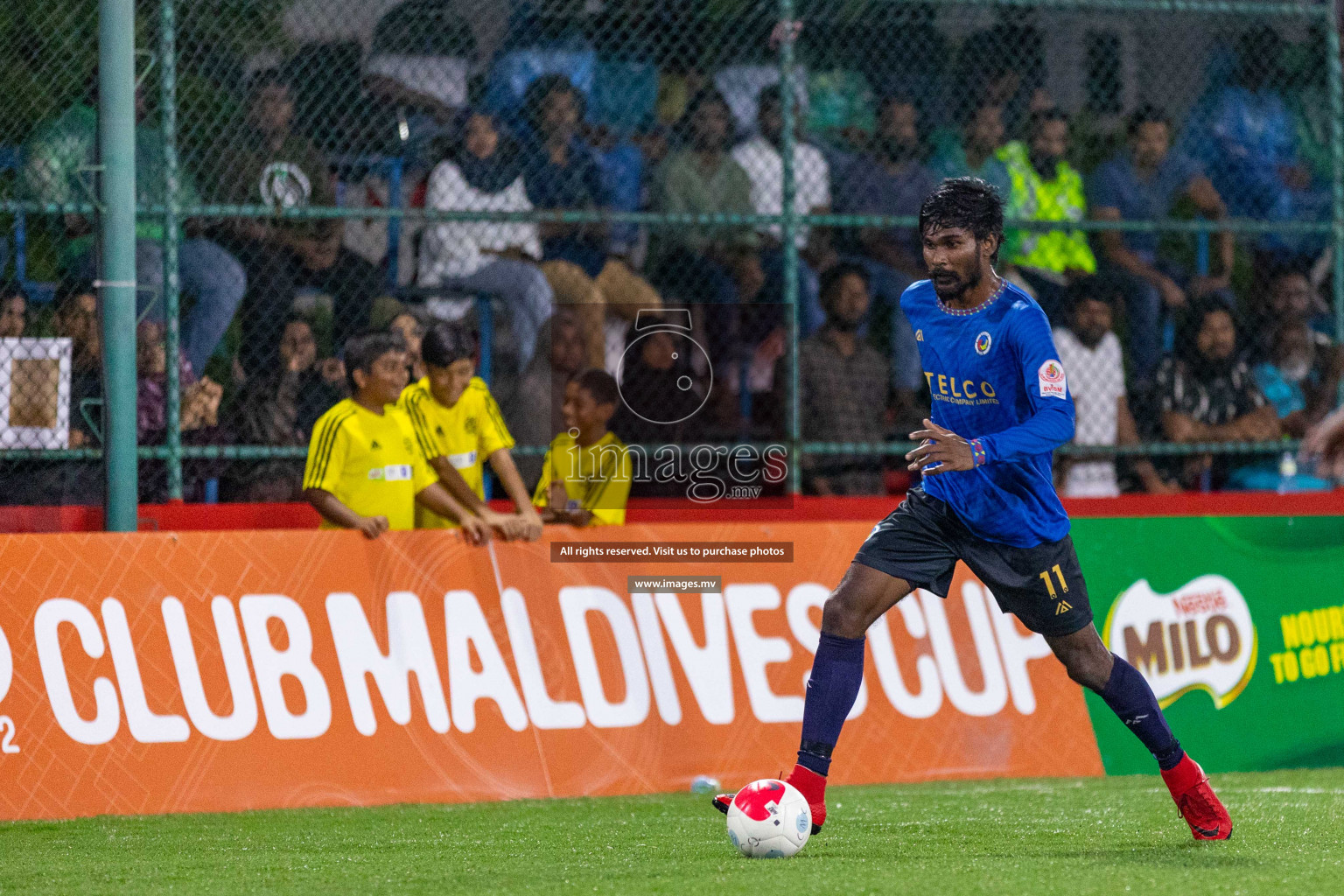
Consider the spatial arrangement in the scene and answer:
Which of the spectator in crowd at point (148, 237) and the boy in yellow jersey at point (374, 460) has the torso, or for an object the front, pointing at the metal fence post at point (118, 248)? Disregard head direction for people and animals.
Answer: the spectator in crowd

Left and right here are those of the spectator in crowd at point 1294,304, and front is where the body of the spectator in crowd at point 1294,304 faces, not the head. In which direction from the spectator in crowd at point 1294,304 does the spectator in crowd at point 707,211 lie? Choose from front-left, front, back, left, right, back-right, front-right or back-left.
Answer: front-right

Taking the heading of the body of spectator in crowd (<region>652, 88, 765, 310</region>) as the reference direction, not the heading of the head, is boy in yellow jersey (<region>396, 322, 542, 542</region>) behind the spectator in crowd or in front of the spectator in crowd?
in front

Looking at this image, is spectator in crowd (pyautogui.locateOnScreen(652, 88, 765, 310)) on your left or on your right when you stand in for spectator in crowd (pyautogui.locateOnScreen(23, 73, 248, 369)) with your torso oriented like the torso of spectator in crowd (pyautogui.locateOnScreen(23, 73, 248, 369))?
on your left

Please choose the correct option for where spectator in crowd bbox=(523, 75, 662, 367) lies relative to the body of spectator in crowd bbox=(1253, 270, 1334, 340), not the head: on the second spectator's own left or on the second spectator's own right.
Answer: on the second spectator's own right

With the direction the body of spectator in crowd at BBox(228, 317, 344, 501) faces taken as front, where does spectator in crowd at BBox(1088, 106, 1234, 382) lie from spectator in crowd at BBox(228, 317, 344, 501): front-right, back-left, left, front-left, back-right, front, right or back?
left
